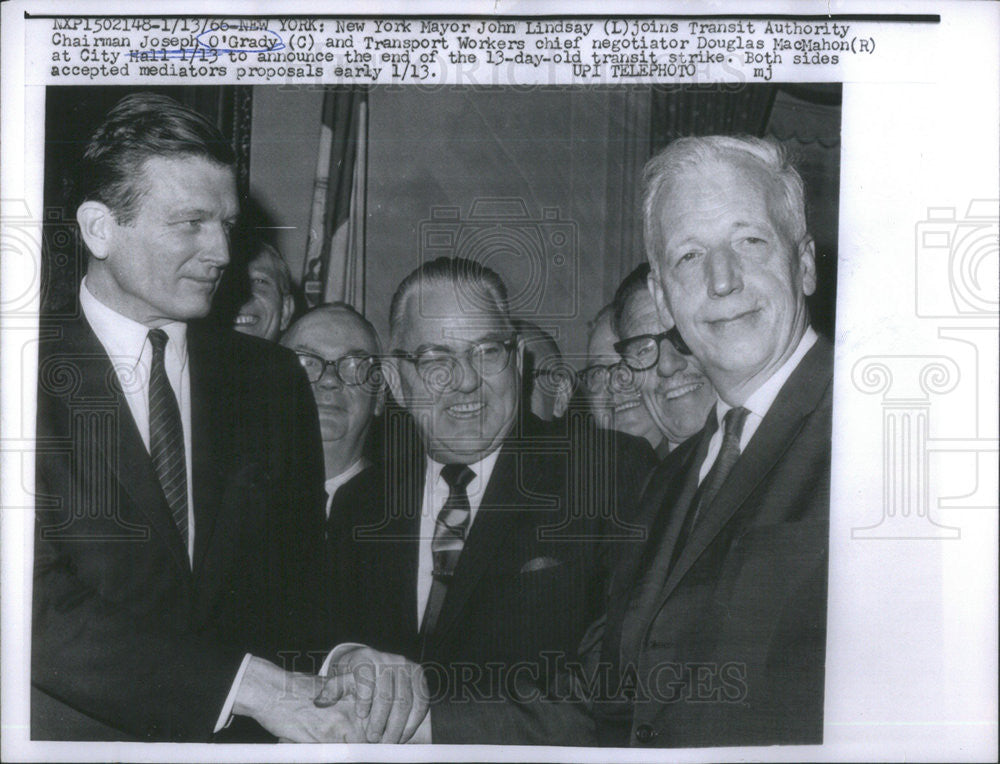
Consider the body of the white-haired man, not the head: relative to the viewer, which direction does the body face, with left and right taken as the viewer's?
facing the viewer and to the left of the viewer

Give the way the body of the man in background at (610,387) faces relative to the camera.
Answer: toward the camera

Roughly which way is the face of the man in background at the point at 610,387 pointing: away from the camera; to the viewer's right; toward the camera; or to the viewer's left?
toward the camera

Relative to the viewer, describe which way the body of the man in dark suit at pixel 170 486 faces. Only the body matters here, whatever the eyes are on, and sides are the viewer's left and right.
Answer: facing the viewer and to the right of the viewer

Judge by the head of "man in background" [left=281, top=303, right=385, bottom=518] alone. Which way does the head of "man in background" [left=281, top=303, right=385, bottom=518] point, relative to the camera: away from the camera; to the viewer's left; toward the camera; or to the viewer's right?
toward the camera

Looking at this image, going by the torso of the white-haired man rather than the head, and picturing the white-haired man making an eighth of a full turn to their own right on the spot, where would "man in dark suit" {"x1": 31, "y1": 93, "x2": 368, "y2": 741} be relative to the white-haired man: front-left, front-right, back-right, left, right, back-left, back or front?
front

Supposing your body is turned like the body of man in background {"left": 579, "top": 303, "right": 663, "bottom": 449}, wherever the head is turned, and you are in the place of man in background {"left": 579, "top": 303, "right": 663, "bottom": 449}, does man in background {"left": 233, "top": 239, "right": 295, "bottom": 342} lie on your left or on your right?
on your right

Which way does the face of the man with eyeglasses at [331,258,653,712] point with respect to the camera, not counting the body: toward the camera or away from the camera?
toward the camera

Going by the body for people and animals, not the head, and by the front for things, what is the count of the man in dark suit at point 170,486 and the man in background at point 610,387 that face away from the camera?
0
